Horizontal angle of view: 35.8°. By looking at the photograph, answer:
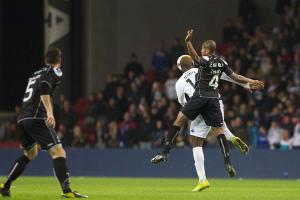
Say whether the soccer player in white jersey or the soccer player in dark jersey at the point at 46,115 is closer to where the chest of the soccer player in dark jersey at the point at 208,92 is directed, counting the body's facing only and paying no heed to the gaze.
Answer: the soccer player in white jersey

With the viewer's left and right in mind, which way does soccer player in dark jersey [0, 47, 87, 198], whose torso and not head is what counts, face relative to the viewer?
facing away from the viewer and to the right of the viewer

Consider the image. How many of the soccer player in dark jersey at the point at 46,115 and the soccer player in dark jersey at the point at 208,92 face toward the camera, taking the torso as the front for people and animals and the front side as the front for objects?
0

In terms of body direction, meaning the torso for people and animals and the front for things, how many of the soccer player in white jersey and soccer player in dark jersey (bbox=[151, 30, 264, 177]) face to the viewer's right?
0

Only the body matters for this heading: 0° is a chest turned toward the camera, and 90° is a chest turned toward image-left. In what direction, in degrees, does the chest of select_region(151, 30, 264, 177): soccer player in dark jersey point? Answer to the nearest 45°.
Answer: approximately 135°

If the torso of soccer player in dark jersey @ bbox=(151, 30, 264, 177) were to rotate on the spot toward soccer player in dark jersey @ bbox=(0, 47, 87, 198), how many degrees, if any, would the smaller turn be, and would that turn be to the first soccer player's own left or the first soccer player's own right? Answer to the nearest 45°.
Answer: approximately 90° to the first soccer player's own left

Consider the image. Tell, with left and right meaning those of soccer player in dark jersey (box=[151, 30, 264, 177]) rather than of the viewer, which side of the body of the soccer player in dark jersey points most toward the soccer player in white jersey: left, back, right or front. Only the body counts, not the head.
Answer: front
